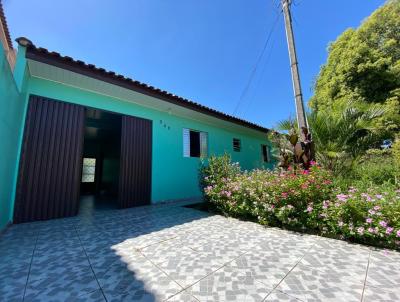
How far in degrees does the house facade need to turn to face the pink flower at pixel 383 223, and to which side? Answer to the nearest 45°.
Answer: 0° — it already faces it

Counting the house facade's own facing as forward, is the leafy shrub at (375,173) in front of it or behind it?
in front

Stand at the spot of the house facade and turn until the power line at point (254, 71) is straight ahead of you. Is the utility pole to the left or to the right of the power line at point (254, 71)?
right

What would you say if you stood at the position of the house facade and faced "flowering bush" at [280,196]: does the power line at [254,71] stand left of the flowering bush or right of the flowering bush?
left

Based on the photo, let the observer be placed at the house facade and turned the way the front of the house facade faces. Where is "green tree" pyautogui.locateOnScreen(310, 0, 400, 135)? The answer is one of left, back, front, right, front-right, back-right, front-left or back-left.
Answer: front-left

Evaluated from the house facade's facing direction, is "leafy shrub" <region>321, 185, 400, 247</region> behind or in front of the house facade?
in front

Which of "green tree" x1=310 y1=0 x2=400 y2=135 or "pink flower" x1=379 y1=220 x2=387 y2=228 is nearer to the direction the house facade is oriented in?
the pink flower

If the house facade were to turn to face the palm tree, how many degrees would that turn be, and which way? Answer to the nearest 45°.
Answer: approximately 45° to its left

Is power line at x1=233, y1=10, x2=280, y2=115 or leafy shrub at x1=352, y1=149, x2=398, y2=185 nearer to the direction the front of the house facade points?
the leafy shrub

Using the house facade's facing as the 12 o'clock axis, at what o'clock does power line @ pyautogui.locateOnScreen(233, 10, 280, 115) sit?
The power line is roughly at 10 o'clock from the house facade.

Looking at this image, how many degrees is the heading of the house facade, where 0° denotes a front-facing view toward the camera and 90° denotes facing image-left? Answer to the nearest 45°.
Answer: approximately 315°
